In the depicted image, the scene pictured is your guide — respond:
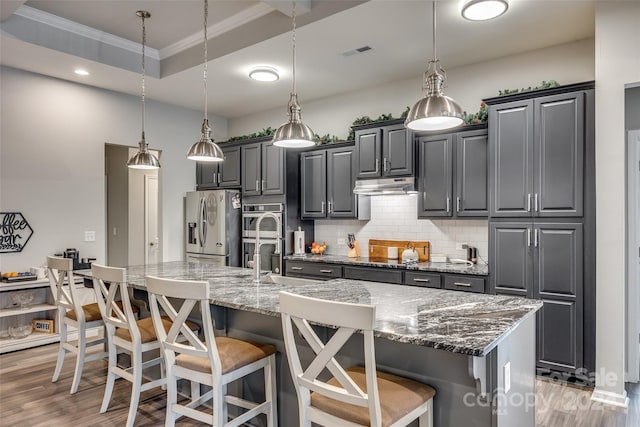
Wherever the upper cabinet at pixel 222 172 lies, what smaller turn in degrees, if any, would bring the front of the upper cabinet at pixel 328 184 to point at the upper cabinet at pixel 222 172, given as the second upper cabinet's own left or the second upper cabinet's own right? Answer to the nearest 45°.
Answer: approximately 90° to the second upper cabinet's own right

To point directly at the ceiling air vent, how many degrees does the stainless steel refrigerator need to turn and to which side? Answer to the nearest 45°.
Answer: approximately 90° to its left

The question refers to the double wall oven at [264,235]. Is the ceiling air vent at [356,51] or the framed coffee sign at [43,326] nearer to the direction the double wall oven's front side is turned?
the framed coffee sign

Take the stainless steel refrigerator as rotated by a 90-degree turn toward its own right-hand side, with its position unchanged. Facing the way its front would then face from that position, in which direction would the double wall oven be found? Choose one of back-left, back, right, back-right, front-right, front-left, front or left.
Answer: back

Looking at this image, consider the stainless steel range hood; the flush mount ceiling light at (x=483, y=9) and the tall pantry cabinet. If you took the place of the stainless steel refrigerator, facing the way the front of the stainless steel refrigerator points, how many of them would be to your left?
3

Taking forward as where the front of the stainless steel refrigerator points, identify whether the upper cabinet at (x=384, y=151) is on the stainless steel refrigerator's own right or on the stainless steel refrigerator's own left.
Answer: on the stainless steel refrigerator's own left

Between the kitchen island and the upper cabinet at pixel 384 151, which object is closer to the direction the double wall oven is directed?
the kitchen island

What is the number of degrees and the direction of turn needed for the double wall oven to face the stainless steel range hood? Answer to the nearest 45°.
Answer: approximately 90° to its left

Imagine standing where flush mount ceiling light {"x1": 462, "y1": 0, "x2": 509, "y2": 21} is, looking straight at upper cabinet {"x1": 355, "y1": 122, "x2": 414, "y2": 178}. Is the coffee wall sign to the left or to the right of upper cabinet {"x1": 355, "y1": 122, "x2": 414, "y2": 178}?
left

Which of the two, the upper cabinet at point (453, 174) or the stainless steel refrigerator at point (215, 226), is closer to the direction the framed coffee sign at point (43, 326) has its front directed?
the upper cabinet

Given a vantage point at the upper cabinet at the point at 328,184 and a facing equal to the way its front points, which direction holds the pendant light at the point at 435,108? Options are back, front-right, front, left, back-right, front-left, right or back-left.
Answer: front-left

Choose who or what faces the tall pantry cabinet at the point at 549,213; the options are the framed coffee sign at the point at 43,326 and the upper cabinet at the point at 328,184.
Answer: the framed coffee sign

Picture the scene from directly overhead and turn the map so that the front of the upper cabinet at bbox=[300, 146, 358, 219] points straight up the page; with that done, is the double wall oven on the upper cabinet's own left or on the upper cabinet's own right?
on the upper cabinet's own right

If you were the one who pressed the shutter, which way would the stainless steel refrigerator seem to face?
facing the viewer and to the left of the viewer

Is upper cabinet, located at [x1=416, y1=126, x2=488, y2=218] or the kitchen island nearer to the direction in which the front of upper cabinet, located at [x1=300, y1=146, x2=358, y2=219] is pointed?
the kitchen island

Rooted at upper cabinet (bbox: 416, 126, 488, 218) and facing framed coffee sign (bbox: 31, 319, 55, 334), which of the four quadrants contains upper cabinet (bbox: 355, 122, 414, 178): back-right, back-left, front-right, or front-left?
front-right

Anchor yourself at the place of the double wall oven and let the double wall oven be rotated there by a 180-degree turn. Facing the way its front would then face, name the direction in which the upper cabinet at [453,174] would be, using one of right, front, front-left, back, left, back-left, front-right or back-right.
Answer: right

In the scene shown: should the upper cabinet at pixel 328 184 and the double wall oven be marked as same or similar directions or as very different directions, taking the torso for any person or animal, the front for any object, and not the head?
same or similar directions

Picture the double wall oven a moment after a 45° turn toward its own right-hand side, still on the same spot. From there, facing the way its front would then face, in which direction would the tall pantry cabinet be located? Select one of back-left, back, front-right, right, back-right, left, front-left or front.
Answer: back-left
